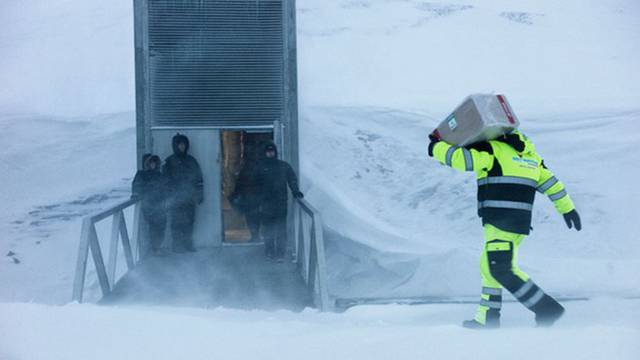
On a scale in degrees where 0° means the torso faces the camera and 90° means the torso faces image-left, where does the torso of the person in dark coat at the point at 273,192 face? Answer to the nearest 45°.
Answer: approximately 0°

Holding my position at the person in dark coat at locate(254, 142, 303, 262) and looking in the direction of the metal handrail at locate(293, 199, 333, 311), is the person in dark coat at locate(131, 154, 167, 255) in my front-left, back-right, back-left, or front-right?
back-right

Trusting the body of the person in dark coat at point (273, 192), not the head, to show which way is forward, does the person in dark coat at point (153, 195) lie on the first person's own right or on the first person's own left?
on the first person's own right

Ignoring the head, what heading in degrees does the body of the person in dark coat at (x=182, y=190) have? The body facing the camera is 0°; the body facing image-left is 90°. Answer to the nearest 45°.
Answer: approximately 0°
